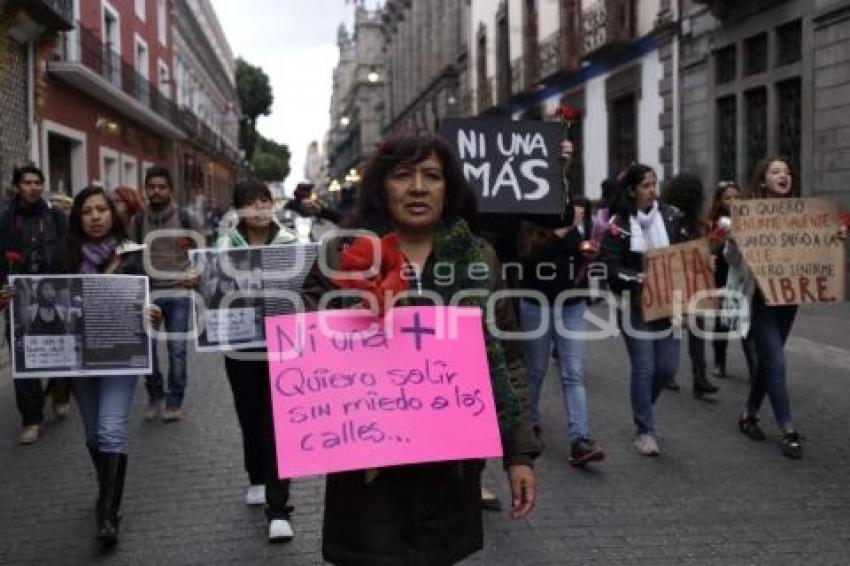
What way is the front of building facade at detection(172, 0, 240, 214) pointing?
to the viewer's right

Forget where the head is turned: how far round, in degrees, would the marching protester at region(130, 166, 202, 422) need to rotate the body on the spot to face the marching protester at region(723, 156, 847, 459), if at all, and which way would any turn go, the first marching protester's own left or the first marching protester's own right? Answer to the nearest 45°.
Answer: approximately 45° to the first marching protester's own left

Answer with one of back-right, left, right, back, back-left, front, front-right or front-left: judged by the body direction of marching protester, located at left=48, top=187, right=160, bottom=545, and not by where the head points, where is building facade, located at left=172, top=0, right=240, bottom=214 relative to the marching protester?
back

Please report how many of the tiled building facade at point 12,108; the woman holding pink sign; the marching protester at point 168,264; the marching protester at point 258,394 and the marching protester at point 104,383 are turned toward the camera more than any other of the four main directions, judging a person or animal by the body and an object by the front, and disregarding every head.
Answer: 4

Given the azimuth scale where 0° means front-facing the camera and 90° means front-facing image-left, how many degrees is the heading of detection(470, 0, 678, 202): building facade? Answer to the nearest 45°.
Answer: approximately 45°

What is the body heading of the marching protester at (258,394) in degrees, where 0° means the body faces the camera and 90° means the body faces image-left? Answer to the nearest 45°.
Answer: approximately 0°

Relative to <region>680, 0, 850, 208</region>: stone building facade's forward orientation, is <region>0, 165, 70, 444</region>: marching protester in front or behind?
in front

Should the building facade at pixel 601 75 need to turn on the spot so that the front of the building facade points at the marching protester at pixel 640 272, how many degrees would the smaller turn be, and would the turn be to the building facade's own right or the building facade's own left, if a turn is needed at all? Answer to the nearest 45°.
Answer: approximately 45° to the building facade's own left

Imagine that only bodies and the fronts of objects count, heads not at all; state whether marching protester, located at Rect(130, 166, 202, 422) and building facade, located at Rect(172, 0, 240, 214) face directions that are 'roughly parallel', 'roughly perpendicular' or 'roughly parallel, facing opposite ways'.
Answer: roughly perpendicular

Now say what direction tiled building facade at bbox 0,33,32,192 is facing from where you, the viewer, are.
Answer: facing to the right of the viewer

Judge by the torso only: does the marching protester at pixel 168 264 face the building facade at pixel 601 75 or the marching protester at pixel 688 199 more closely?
the marching protester
